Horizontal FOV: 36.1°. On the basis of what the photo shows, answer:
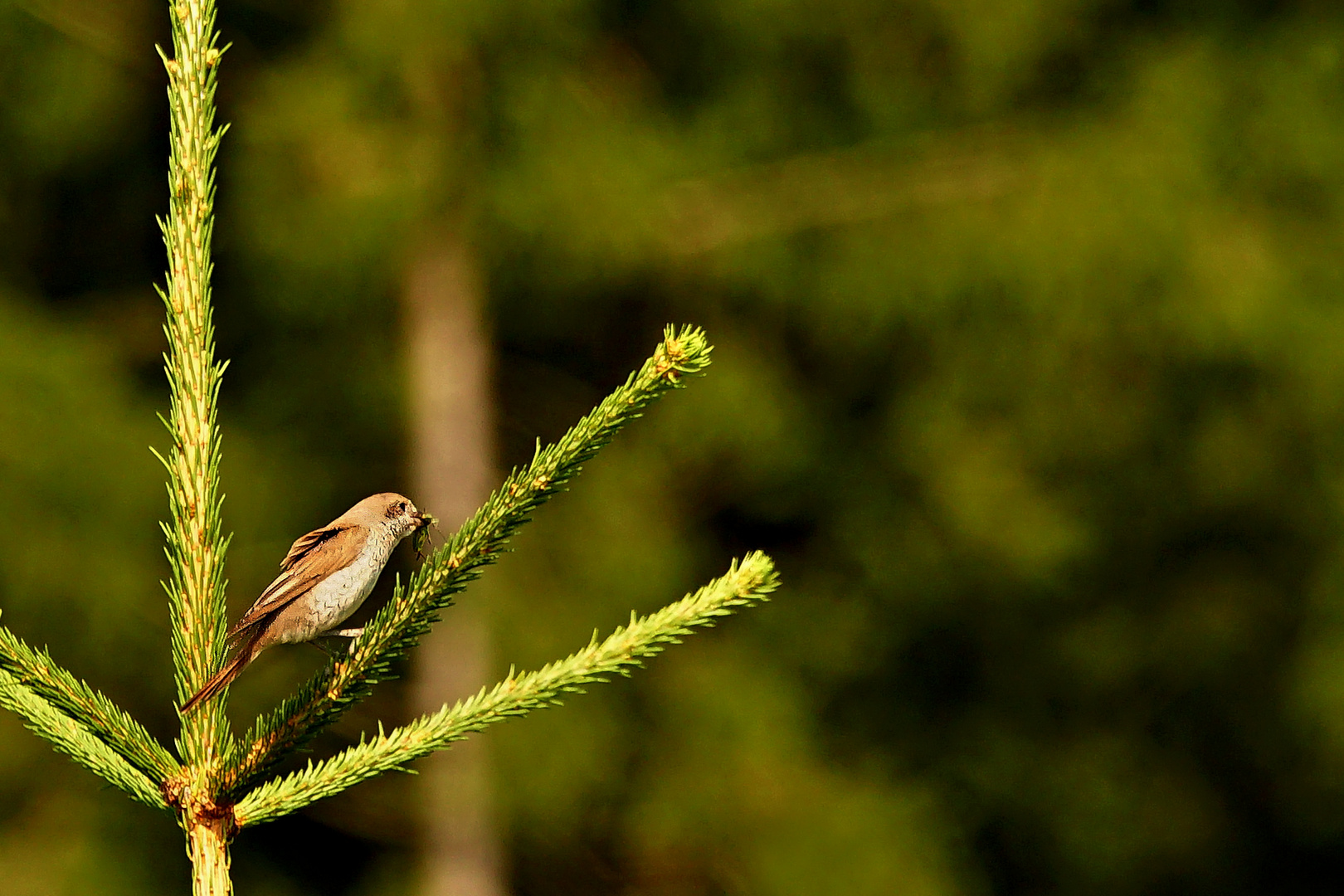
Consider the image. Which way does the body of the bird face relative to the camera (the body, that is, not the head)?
to the viewer's right

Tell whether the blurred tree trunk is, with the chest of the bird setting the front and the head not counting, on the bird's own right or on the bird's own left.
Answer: on the bird's own left
